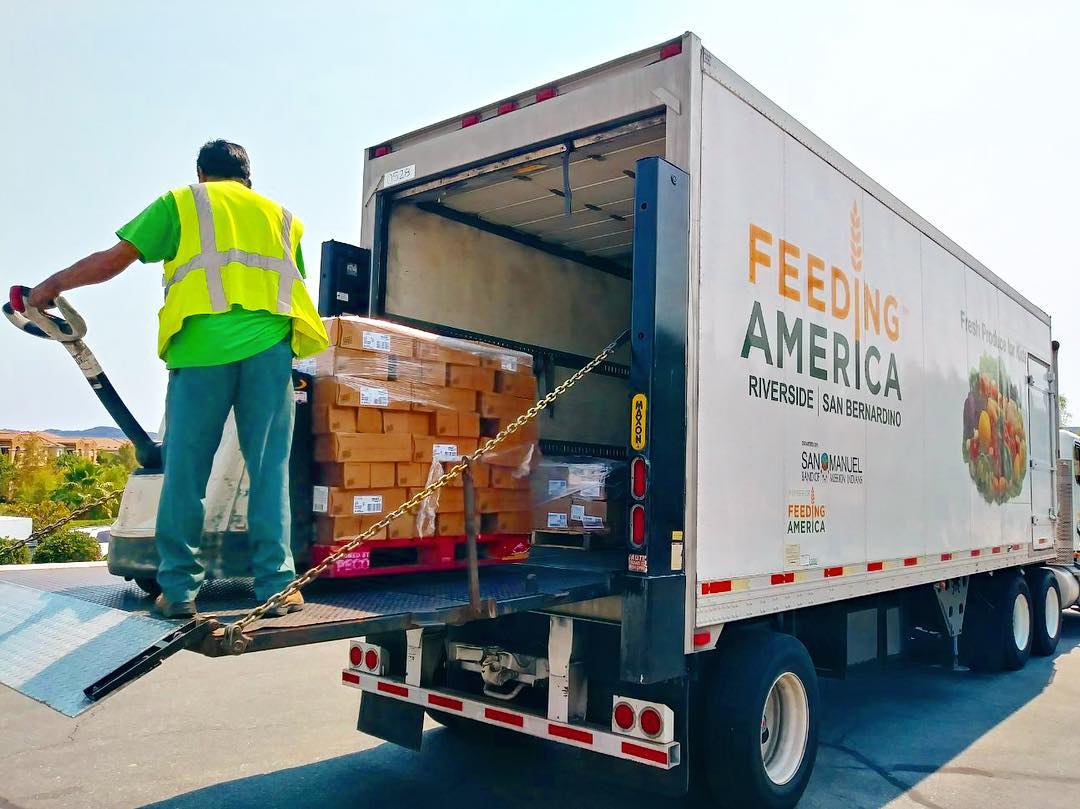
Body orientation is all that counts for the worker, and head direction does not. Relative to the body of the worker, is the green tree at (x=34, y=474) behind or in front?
in front

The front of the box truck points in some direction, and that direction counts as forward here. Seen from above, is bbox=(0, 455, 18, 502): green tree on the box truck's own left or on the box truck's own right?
on the box truck's own left

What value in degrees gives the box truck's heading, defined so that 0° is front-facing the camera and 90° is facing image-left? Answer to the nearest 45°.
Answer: approximately 225°

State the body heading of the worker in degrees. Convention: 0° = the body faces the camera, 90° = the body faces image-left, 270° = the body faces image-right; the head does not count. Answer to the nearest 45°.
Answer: approximately 180°

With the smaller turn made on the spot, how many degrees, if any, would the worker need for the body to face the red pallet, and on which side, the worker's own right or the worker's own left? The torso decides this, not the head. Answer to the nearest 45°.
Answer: approximately 45° to the worker's own right

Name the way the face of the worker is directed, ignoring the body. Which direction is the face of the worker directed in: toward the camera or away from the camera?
away from the camera

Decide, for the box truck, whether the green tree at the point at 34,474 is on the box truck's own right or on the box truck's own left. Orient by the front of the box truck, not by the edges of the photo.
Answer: on the box truck's own left

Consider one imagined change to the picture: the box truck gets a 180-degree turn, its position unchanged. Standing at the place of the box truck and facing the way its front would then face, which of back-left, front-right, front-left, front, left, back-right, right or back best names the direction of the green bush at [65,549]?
right
